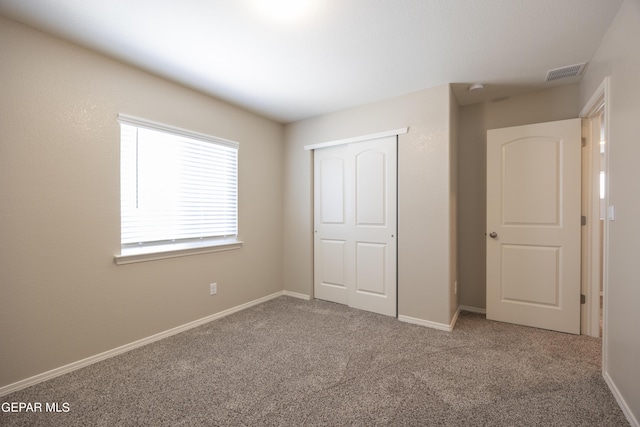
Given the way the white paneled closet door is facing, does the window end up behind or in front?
in front

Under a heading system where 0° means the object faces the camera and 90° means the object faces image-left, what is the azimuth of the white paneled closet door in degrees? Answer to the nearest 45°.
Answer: approximately 45°

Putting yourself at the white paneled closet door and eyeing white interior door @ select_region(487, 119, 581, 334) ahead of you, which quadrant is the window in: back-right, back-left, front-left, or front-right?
back-right

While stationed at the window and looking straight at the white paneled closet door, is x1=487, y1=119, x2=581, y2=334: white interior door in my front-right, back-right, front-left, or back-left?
front-right

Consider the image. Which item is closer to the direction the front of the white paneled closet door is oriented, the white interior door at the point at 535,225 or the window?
the window

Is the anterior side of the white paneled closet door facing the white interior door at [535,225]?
no

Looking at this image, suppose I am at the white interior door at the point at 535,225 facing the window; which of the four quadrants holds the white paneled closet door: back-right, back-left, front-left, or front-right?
front-right

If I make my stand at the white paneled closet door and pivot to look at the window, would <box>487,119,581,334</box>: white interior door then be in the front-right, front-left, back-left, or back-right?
back-left
